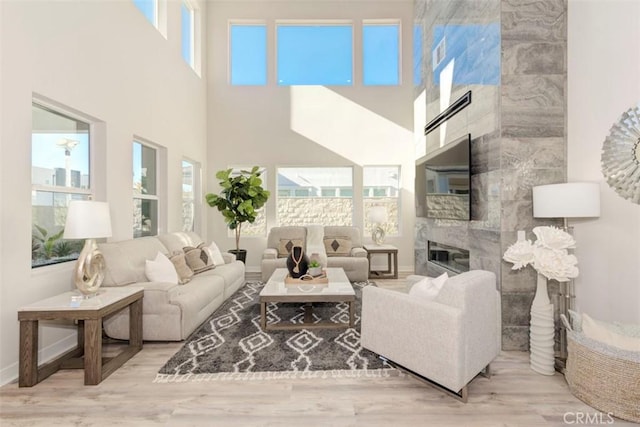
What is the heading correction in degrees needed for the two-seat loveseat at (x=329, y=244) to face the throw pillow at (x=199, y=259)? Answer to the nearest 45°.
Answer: approximately 45° to its right

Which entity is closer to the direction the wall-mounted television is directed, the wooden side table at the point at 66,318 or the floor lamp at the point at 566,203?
the wooden side table

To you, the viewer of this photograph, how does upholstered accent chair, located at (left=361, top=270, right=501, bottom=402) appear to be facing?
facing away from the viewer and to the left of the viewer

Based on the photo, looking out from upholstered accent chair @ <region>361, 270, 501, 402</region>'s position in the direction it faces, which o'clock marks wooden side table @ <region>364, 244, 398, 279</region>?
The wooden side table is roughly at 1 o'clock from the upholstered accent chair.

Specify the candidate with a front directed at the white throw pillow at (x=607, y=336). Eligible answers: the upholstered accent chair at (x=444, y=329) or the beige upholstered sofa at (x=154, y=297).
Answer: the beige upholstered sofa

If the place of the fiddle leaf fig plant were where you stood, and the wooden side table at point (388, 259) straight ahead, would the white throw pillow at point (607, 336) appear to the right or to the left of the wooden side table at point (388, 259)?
right

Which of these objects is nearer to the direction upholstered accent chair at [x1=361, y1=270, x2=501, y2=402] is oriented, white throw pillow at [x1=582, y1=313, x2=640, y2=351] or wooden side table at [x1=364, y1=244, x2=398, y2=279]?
the wooden side table

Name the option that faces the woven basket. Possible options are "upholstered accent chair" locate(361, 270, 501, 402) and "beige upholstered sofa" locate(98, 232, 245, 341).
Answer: the beige upholstered sofa

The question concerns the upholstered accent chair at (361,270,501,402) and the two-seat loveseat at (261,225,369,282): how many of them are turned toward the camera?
1

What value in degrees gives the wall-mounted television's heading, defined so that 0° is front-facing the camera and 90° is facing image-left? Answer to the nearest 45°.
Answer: approximately 45°

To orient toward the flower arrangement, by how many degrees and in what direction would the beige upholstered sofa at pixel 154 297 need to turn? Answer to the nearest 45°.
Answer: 0° — it already faces it

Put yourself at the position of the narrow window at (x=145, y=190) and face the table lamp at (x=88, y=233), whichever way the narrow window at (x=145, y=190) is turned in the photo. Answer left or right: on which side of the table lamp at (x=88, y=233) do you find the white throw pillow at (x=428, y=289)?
left
